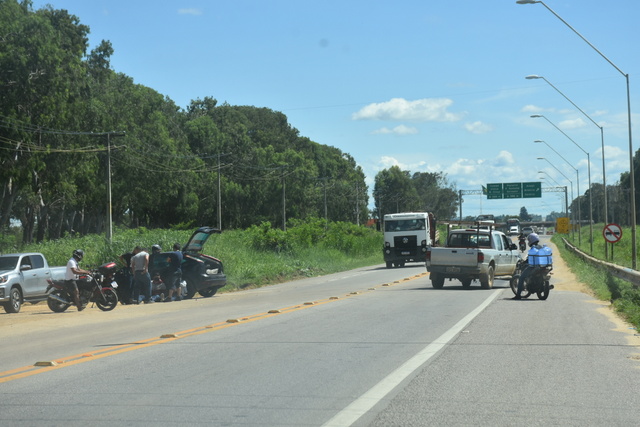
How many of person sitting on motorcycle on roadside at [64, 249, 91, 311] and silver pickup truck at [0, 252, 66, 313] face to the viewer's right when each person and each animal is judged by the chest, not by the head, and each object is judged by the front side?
1

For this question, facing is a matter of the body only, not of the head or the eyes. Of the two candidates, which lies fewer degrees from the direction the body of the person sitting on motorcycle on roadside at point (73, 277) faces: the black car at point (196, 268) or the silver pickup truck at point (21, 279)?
the black car

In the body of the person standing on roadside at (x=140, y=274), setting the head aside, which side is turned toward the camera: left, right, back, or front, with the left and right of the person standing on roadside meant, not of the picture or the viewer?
back

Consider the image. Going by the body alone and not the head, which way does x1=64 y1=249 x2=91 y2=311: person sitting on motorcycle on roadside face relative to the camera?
to the viewer's right

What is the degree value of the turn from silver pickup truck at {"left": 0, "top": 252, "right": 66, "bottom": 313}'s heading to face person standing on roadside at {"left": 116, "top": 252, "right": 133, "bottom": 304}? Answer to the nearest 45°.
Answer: approximately 135° to its left

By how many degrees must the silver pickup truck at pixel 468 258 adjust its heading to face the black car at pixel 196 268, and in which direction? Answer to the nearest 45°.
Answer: approximately 135° to its left

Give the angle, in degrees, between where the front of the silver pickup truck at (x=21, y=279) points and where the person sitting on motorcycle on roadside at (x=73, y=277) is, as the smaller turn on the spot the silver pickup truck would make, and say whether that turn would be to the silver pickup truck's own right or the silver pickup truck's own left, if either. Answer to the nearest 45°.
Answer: approximately 90° to the silver pickup truck's own left

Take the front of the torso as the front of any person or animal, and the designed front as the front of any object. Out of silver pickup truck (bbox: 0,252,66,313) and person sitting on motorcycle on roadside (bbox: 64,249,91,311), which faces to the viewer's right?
the person sitting on motorcycle on roadside
